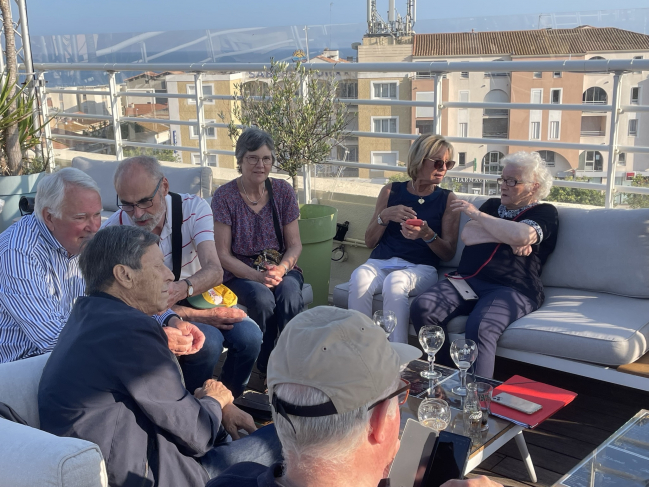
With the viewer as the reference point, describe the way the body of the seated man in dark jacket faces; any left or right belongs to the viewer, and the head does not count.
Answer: facing to the right of the viewer

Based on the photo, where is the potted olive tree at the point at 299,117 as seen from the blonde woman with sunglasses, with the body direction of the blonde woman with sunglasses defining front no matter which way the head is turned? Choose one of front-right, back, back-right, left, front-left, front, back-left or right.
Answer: back-right

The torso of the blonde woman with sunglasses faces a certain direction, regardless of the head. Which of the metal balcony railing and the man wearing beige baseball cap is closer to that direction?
the man wearing beige baseball cap

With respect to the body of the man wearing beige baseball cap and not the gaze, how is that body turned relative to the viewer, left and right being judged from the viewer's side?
facing away from the viewer and to the right of the viewer

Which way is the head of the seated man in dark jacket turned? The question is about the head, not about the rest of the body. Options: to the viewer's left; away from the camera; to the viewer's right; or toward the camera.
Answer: to the viewer's right

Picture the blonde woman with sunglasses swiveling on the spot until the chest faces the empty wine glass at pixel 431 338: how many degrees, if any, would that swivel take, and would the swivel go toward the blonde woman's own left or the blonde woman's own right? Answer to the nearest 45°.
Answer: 0° — they already face it

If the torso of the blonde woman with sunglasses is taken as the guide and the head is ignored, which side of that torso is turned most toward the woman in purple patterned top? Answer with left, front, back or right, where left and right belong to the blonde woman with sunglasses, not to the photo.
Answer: right

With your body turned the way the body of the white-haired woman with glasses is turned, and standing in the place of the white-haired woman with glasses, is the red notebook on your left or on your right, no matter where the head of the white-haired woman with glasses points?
on your left

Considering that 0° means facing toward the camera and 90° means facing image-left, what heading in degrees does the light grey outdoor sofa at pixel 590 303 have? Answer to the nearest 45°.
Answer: approximately 45°

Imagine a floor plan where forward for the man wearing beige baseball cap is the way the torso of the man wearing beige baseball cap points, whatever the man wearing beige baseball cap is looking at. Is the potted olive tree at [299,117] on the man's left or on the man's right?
on the man's left

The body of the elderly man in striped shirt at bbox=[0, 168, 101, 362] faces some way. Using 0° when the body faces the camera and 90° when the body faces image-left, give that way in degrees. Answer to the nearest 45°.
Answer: approximately 315°

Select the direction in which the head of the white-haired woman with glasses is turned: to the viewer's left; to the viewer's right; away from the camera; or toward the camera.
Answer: to the viewer's left

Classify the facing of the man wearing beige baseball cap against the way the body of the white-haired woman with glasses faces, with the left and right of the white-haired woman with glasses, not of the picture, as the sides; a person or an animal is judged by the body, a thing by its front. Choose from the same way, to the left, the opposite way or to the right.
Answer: the opposite way
